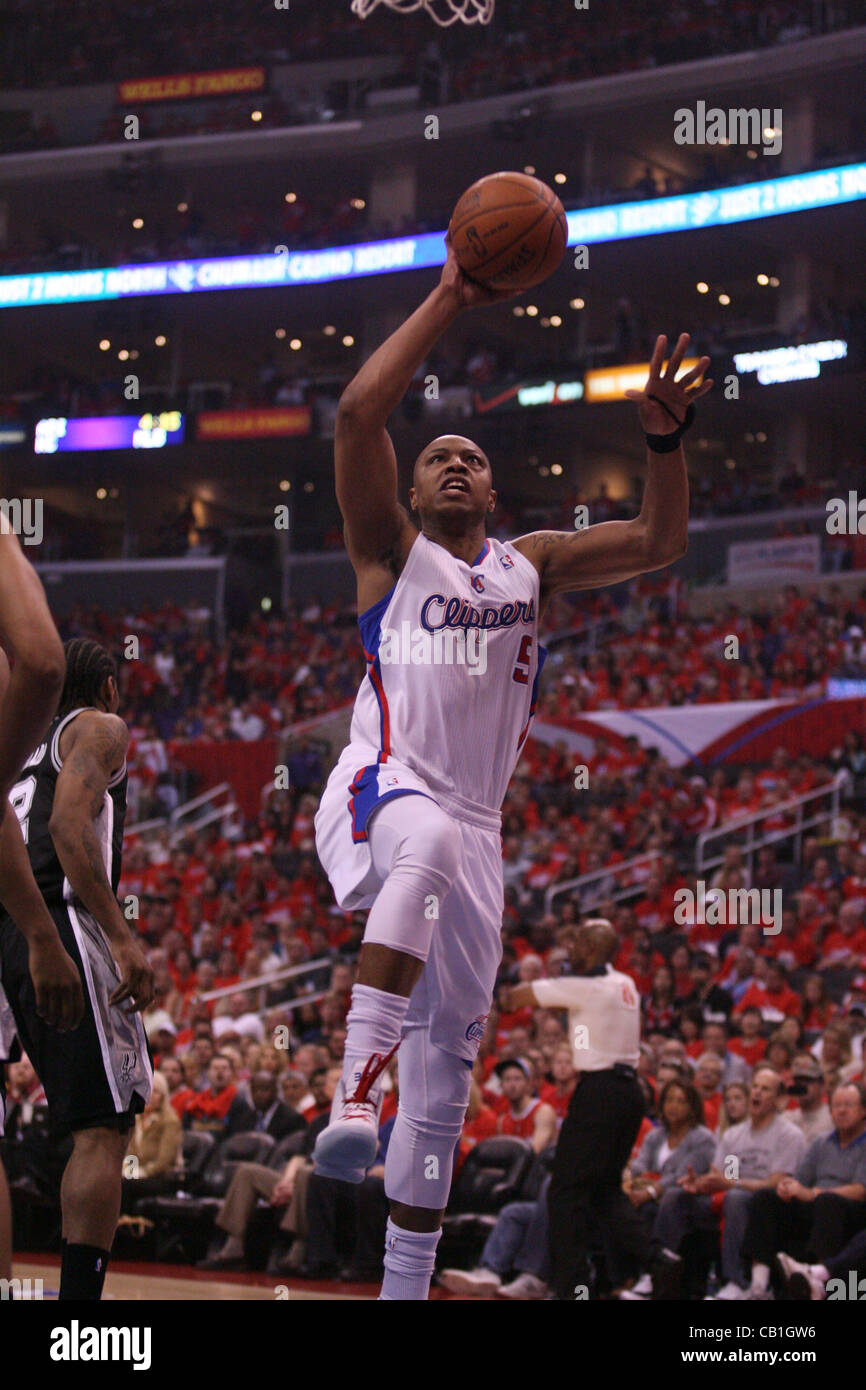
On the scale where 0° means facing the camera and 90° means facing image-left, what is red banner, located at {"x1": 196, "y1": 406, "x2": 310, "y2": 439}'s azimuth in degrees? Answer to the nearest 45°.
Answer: approximately 0°

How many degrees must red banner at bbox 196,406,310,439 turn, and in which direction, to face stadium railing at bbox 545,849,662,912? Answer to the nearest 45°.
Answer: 0° — it already faces it

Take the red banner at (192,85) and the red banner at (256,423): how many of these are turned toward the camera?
2

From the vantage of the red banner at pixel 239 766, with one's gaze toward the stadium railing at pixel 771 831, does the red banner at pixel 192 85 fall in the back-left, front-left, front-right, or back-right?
back-left
